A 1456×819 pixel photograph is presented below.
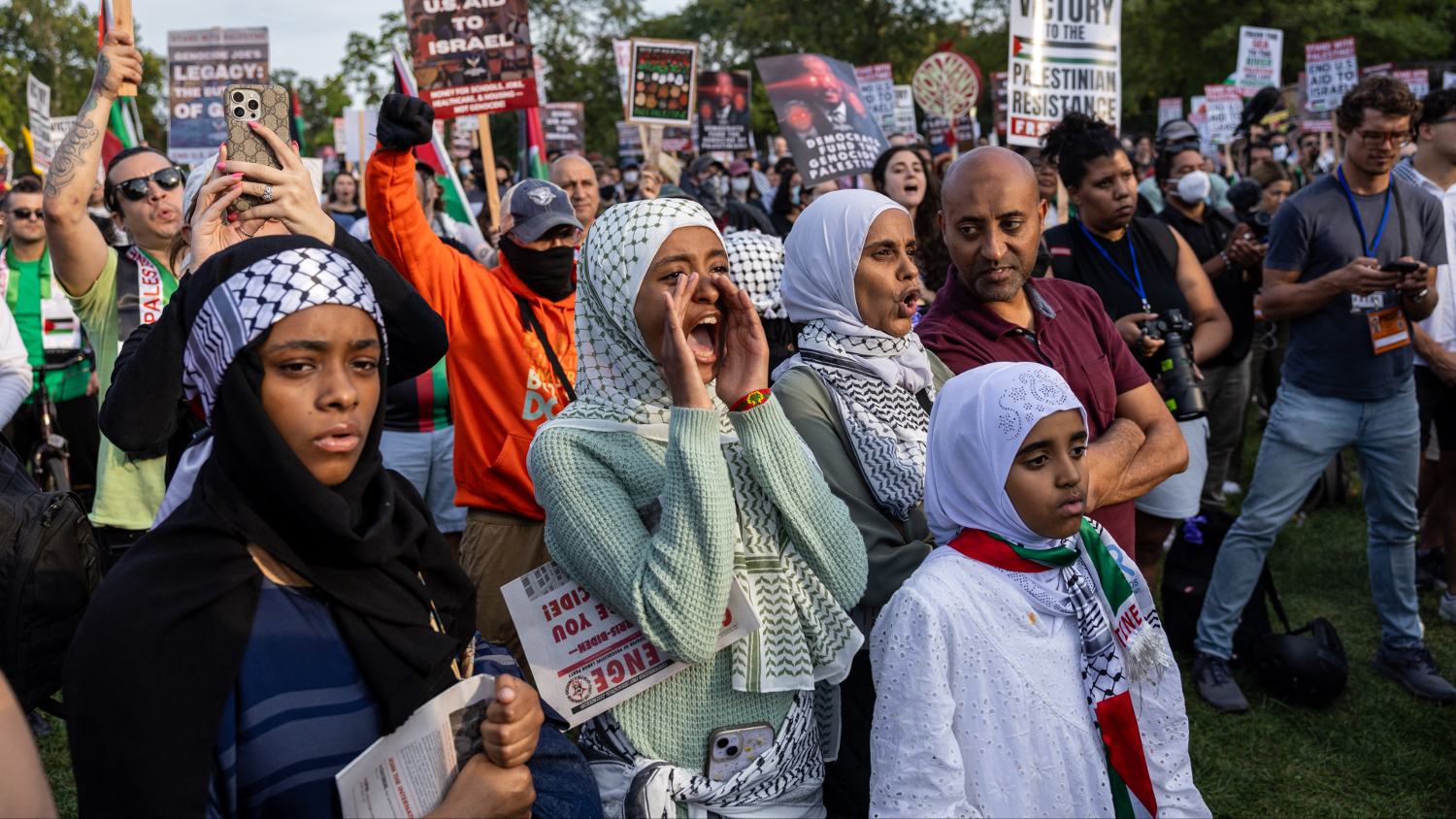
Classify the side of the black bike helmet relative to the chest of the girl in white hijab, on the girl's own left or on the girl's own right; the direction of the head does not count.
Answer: on the girl's own left

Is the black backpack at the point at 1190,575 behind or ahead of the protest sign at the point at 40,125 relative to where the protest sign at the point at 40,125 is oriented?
ahead

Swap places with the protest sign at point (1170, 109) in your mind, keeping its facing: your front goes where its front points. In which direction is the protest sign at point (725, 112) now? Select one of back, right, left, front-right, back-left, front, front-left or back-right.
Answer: front-right

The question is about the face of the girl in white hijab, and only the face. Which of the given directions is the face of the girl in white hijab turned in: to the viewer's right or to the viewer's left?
to the viewer's right

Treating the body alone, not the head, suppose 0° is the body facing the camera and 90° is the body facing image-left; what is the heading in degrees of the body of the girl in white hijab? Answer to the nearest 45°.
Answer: approximately 315°

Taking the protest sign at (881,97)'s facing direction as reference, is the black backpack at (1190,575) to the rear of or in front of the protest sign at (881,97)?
in front

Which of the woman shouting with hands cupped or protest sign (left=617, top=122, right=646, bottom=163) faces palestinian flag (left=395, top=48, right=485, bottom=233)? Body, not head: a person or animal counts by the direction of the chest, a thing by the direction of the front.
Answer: the protest sign

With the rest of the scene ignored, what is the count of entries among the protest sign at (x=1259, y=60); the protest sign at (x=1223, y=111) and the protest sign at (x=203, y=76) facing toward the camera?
3

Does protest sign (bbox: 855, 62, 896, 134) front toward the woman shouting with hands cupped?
yes

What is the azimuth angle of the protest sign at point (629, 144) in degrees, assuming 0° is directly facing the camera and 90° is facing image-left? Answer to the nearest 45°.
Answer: approximately 0°
